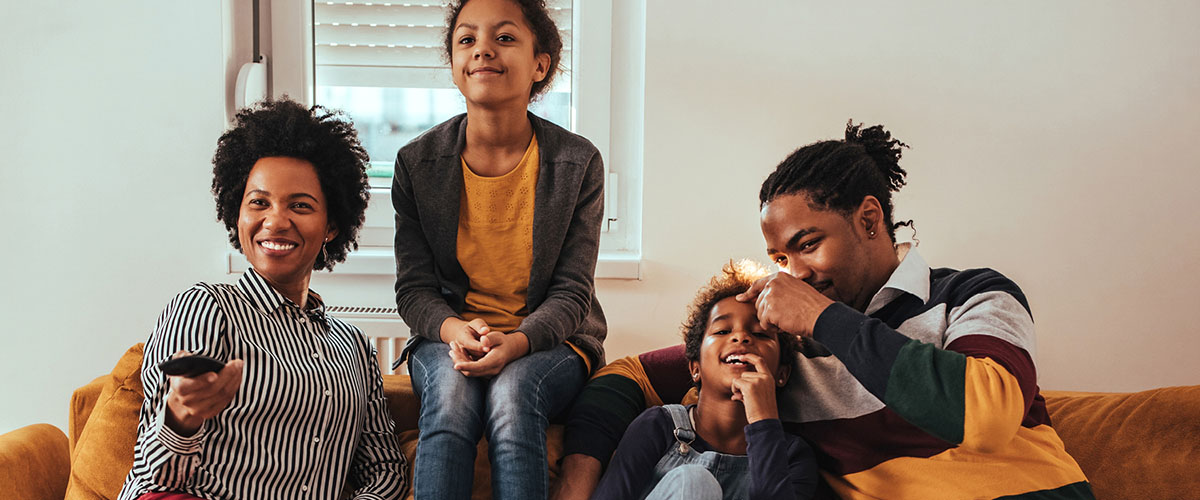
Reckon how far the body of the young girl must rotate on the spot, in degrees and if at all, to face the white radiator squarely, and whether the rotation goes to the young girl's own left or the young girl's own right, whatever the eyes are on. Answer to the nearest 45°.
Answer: approximately 135° to the young girl's own right

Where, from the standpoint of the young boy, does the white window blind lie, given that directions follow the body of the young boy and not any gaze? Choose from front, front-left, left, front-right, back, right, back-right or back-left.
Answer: back-right

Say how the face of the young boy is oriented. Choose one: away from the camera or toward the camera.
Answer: toward the camera

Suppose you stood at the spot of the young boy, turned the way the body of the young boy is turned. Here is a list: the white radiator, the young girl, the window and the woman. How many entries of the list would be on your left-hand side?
0

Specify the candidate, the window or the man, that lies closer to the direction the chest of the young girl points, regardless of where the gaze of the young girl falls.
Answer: the man

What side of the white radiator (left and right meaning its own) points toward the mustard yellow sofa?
front

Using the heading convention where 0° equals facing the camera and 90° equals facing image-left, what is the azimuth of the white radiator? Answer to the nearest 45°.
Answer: approximately 0°

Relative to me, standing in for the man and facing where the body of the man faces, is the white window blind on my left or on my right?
on my right

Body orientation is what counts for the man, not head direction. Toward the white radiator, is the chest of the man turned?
no

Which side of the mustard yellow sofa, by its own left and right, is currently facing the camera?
front

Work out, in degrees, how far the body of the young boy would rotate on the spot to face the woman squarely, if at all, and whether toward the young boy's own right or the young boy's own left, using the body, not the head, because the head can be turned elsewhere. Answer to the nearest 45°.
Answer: approximately 90° to the young boy's own right

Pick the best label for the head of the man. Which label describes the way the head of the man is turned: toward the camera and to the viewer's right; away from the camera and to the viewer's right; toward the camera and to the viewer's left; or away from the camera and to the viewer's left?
toward the camera and to the viewer's left

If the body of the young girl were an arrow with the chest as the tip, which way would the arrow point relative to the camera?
toward the camera

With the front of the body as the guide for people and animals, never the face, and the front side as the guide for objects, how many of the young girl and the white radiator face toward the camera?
2

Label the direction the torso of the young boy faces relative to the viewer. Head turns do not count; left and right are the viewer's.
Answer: facing the viewer

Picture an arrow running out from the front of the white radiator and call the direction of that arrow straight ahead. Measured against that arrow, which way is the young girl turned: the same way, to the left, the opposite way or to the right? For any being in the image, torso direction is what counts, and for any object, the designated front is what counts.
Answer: the same way

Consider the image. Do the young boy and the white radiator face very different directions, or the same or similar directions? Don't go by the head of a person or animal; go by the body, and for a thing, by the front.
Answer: same or similar directions

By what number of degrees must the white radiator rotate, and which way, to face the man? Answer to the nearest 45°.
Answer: approximately 45° to its left

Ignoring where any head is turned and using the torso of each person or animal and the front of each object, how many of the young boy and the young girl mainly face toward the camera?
2
